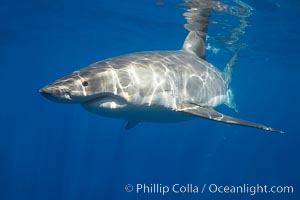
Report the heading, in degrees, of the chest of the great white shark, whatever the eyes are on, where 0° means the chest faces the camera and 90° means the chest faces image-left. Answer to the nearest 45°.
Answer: approximately 45°
